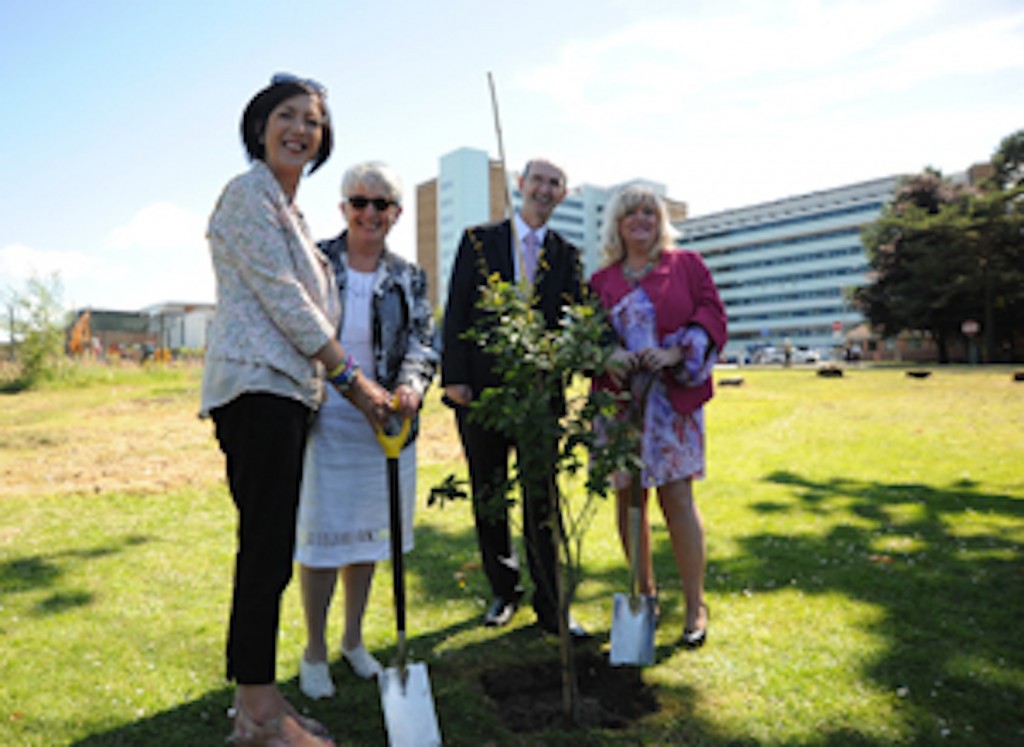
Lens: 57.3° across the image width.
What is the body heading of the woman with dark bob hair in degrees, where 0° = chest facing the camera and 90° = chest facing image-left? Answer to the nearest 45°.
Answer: approximately 270°

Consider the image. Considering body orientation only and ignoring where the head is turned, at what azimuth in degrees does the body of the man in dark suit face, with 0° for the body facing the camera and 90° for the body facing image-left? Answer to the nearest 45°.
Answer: approximately 0°

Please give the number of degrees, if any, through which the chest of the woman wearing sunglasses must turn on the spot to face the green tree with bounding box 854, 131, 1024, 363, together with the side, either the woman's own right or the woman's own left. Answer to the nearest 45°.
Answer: approximately 135° to the woman's own left

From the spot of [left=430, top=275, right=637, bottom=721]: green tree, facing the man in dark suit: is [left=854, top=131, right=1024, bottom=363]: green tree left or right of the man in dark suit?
right

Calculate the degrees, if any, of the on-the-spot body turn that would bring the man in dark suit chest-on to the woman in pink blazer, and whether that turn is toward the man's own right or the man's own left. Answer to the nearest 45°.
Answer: approximately 90° to the man's own left

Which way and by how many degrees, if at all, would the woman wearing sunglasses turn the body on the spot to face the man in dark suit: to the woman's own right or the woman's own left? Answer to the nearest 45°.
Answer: approximately 135° to the woman's own left
